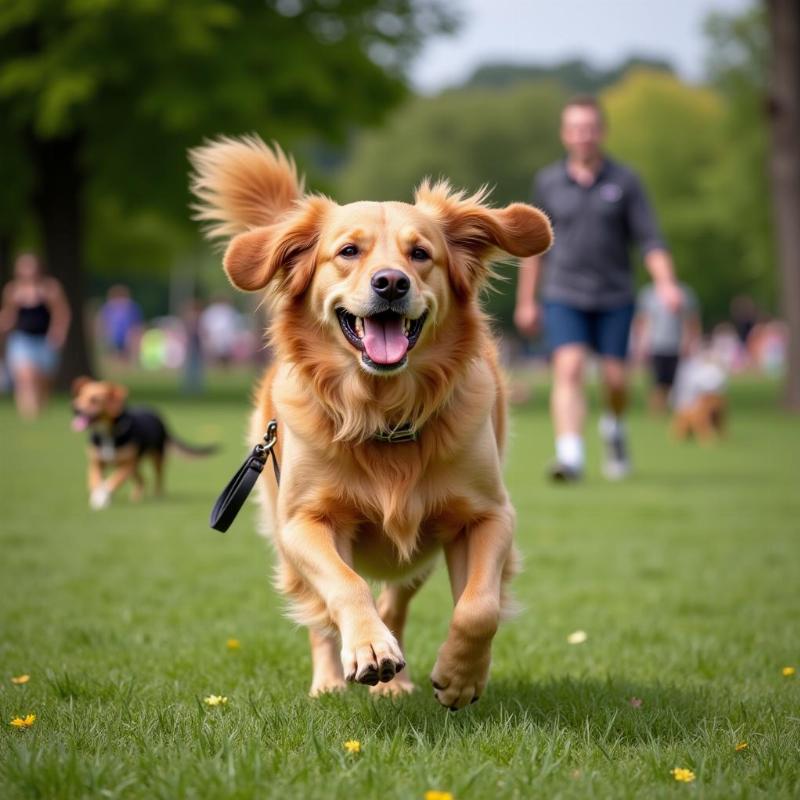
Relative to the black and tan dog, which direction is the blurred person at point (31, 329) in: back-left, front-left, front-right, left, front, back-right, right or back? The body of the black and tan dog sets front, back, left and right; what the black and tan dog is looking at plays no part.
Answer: back-right

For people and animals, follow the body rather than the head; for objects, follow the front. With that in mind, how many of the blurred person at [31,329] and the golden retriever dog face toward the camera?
2

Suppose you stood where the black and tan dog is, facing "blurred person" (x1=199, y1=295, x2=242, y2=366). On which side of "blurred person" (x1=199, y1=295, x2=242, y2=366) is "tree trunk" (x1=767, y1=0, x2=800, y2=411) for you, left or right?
right

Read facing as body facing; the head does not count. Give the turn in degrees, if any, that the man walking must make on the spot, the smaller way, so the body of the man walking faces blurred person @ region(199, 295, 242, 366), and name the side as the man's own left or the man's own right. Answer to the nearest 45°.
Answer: approximately 180°

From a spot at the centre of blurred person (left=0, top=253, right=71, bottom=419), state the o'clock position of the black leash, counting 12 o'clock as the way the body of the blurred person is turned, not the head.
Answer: The black leash is roughly at 12 o'clock from the blurred person.

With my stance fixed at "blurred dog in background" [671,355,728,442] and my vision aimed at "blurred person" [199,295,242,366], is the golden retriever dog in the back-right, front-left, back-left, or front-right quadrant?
back-left

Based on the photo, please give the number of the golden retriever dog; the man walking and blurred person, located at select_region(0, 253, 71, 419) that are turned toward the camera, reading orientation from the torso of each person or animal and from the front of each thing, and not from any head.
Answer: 3

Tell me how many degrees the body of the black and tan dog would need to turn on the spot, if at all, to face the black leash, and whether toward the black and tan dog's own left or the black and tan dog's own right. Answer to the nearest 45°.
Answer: approximately 45° to the black and tan dog's own left

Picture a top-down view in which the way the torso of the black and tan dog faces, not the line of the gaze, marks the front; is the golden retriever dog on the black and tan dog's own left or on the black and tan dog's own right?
on the black and tan dog's own left

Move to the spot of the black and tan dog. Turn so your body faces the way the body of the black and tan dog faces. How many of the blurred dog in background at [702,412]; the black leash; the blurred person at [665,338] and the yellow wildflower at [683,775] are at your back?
2

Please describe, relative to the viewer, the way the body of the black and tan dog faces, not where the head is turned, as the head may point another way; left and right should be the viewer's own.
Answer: facing the viewer and to the left of the viewer

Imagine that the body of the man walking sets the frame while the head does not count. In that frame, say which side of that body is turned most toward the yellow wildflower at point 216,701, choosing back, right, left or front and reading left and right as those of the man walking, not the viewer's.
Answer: front
